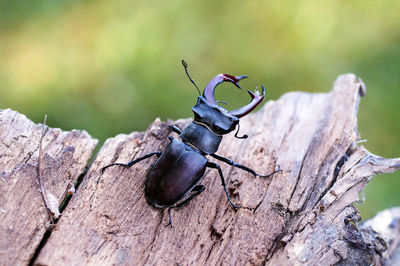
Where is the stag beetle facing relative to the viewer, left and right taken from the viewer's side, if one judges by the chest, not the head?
facing away from the viewer and to the right of the viewer
